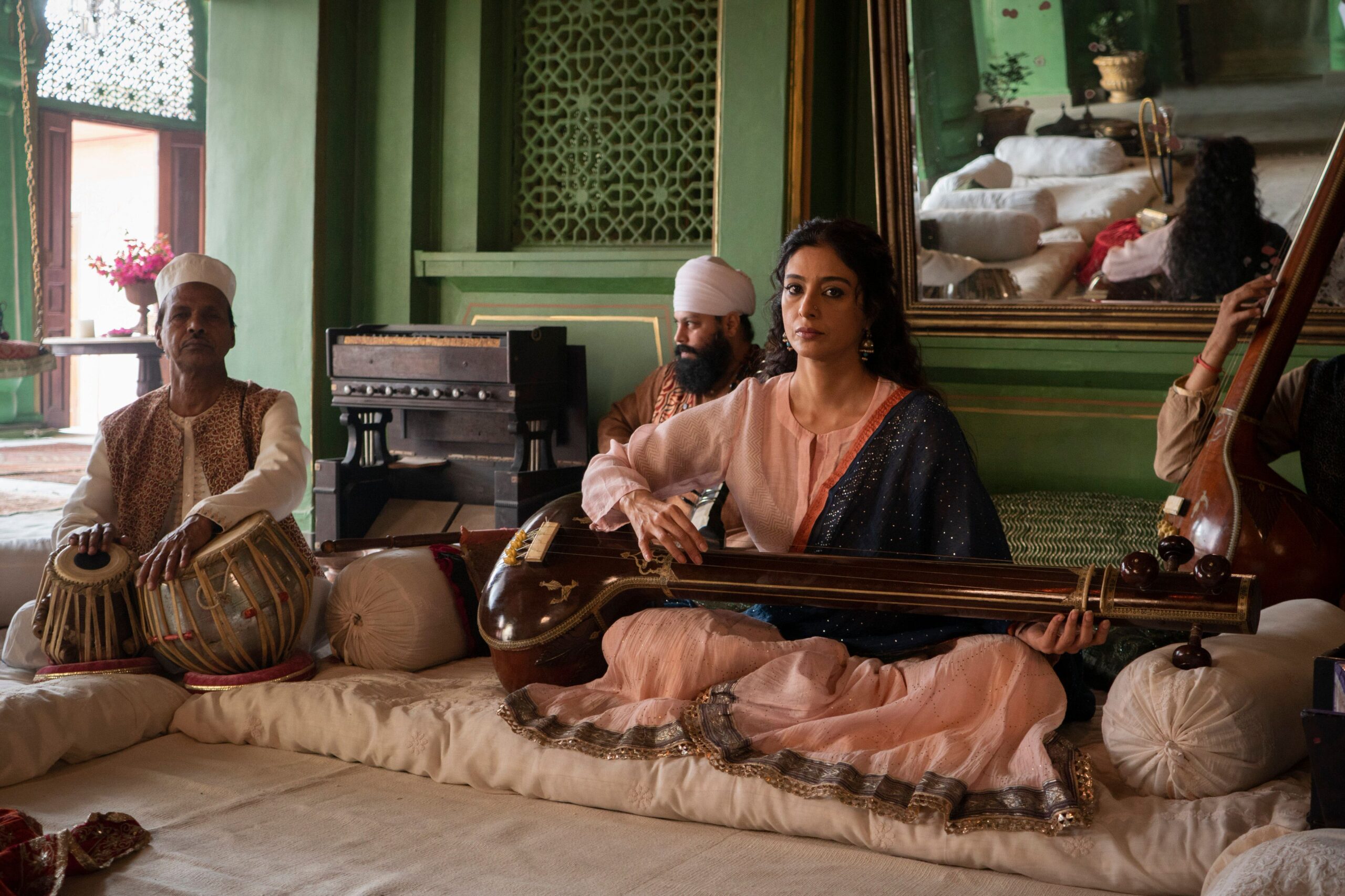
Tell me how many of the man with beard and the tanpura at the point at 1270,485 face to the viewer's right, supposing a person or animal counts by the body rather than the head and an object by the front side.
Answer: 0

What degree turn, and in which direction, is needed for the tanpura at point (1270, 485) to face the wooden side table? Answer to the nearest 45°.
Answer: approximately 90° to its right

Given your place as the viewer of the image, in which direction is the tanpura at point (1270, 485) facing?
facing the viewer and to the left of the viewer

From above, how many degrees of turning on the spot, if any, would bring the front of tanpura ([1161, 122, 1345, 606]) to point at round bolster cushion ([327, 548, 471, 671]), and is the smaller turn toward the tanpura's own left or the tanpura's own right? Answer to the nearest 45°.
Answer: approximately 45° to the tanpura's own right

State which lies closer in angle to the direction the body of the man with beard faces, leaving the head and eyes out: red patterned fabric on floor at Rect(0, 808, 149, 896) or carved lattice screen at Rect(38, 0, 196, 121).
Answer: the red patterned fabric on floor

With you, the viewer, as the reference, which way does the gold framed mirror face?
facing the viewer

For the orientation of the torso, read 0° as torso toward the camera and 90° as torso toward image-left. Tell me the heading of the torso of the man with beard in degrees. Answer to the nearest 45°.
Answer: approximately 45°

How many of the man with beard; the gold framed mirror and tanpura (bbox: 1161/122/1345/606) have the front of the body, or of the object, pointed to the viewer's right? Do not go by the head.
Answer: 0

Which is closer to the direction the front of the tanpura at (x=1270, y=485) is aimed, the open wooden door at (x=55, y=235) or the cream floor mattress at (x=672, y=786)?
the cream floor mattress

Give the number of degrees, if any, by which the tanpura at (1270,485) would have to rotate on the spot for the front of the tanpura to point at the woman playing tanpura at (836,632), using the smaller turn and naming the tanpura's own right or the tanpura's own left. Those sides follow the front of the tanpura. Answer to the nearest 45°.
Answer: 0° — it already faces them
